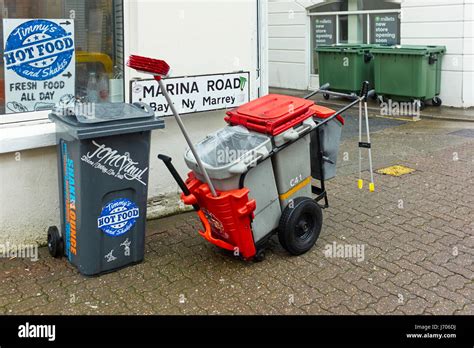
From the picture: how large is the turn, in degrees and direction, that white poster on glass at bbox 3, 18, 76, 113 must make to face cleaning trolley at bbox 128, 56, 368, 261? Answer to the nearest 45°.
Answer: approximately 45° to its left

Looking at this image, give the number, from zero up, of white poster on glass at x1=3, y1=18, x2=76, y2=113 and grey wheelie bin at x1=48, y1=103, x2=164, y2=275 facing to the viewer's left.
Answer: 0

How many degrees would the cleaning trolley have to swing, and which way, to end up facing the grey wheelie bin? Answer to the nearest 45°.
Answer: approximately 45° to its right

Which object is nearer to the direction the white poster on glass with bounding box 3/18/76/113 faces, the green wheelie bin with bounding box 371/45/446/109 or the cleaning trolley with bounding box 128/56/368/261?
the cleaning trolley

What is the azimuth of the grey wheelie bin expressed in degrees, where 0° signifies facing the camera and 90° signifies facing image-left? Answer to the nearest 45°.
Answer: approximately 315°

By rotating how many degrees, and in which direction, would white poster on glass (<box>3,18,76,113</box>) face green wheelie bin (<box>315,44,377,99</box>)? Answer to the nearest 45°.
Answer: approximately 135° to its left

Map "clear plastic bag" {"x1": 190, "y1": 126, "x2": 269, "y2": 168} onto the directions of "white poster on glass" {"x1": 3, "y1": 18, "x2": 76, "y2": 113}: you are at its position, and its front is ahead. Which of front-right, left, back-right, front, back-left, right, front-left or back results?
front-left

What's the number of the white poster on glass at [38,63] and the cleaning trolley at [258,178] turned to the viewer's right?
0

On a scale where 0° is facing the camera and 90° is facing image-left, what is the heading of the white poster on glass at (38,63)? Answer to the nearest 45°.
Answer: approximately 0°

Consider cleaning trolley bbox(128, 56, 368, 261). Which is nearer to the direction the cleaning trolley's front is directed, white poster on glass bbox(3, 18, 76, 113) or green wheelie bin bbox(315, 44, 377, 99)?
the white poster on glass

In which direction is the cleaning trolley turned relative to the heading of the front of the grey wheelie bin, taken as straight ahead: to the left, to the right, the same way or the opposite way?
to the right
